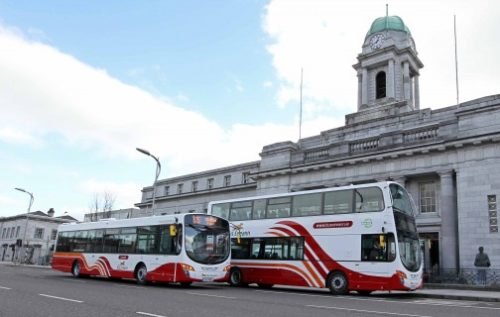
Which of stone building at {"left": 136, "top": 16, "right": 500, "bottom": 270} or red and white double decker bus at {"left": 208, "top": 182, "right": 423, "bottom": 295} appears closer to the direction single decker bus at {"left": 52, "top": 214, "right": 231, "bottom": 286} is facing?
the red and white double decker bus

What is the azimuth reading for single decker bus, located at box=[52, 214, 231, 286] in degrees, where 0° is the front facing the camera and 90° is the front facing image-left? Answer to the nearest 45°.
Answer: approximately 315°

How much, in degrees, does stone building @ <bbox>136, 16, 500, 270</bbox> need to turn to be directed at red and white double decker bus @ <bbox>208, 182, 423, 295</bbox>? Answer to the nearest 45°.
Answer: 0° — it already faces it

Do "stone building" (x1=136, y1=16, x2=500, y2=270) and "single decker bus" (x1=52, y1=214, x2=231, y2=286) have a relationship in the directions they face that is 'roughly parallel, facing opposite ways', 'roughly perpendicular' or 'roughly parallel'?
roughly perpendicular
